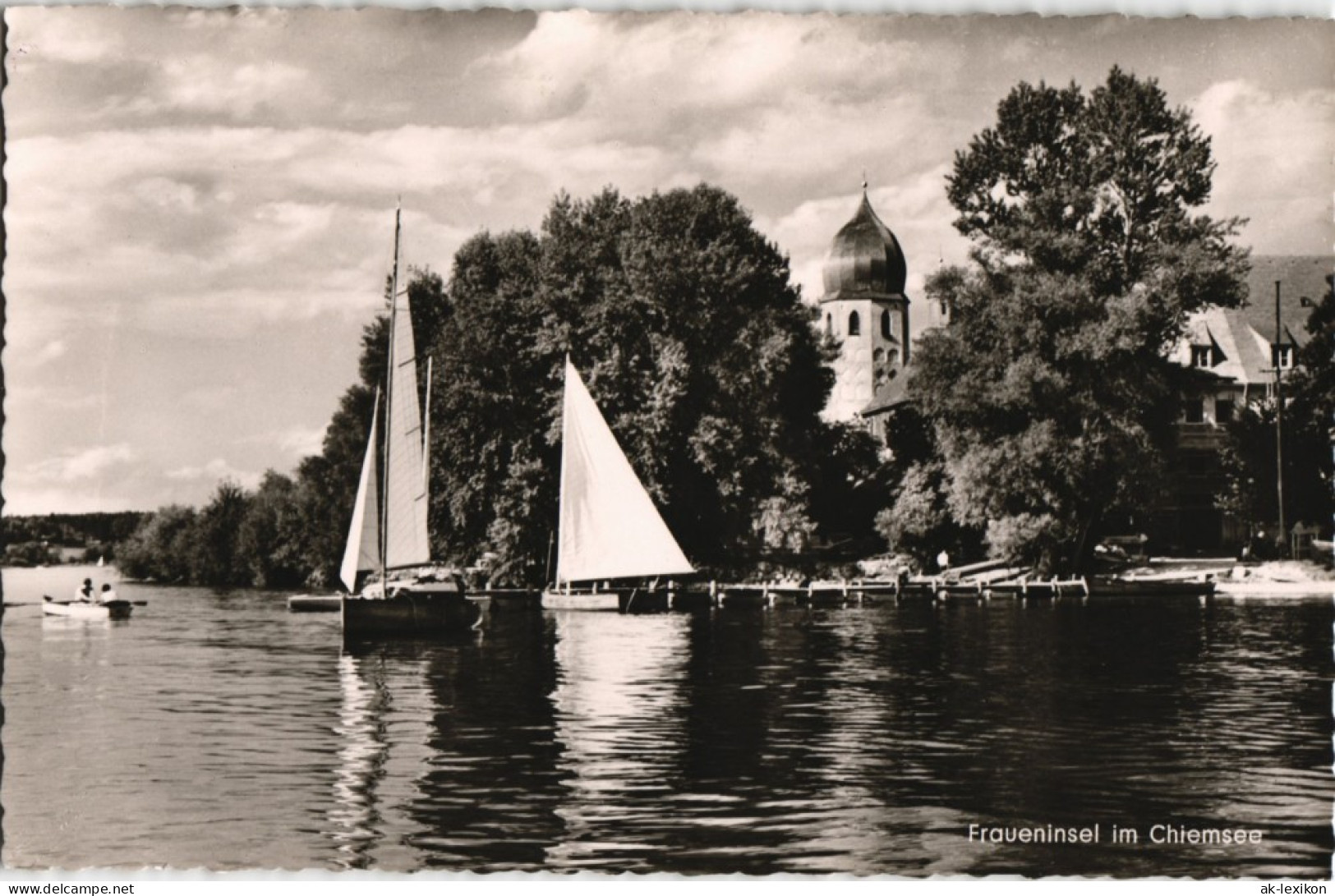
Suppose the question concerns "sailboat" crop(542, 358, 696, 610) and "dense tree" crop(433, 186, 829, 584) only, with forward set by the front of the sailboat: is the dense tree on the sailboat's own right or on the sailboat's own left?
on the sailboat's own right

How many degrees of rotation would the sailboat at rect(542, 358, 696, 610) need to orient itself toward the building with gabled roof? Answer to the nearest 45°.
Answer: approximately 180°

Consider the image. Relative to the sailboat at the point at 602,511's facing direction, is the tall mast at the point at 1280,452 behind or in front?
behind

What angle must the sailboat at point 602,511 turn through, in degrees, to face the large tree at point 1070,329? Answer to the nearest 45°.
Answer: approximately 180°

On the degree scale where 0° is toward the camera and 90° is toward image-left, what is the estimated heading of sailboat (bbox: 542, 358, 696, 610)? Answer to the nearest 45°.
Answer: approximately 90°

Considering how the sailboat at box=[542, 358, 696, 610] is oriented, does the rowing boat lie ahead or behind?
ahead
